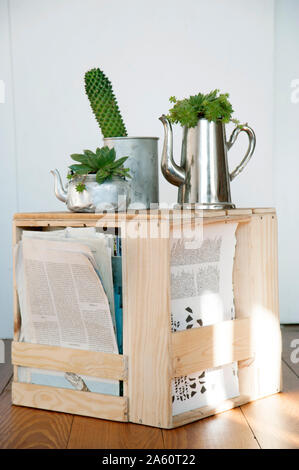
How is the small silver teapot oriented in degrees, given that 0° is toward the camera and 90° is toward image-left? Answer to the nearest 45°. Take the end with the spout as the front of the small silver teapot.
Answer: approximately 90°

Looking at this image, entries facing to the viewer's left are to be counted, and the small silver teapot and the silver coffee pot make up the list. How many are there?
2

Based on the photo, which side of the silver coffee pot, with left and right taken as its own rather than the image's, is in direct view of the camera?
left
